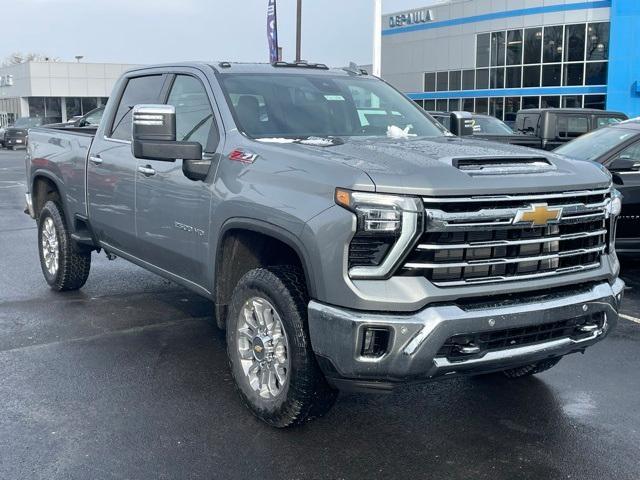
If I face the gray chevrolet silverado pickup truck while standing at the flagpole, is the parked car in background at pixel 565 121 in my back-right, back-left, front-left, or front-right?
front-left

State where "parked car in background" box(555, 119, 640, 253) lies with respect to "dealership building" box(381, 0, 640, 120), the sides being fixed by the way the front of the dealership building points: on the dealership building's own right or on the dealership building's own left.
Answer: on the dealership building's own left

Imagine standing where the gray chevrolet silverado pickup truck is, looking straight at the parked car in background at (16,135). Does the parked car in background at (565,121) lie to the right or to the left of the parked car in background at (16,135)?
right

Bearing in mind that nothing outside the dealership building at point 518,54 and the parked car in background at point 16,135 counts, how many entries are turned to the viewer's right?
0

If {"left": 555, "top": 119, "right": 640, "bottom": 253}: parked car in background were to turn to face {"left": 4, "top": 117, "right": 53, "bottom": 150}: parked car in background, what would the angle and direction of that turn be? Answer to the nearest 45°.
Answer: approximately 90° to its right

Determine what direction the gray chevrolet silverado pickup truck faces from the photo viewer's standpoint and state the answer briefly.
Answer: facing the viewer and to the right of the viewer

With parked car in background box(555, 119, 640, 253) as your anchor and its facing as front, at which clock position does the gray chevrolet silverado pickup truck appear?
The gray chevrolet silverado pickup truck is roughly at 11 o'clock from the parked car in background.

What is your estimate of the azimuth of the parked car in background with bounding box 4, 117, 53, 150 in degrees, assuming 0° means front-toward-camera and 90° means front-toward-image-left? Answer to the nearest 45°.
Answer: approximately 45°

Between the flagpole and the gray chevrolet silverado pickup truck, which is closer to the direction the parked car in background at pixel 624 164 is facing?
the gray chevrolet silverado pickup truck

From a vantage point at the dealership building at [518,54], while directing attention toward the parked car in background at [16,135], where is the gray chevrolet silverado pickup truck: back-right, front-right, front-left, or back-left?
front-left

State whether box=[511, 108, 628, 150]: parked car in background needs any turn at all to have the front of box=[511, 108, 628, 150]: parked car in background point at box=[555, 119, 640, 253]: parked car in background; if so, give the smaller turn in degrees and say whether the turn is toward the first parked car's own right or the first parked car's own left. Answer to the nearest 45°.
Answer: approximately 135° to the first parked car's own right

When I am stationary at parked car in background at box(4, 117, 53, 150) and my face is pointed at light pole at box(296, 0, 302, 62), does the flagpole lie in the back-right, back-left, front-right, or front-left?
front-right

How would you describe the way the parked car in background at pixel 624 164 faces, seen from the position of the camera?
facing the viewer and to the left of the viewer

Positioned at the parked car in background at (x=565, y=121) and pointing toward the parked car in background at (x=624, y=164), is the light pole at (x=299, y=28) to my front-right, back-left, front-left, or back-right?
back-right

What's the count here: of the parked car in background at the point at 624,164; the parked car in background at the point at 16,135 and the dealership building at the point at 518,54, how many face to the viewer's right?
0
